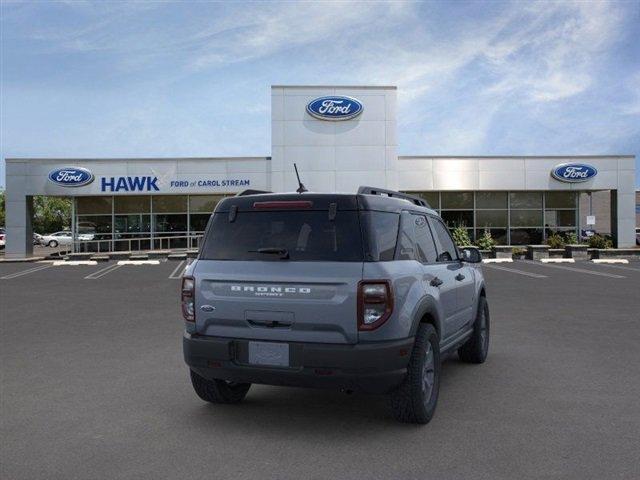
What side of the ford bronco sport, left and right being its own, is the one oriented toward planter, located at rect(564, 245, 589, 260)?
front

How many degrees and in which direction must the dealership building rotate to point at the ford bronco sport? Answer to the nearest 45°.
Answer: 0° — it already faces it

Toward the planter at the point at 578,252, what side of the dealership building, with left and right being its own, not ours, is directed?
left

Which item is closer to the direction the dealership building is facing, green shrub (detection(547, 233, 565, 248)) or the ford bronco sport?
the ford bronco sport

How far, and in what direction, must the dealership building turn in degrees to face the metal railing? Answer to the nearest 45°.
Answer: approximately 90° to its right

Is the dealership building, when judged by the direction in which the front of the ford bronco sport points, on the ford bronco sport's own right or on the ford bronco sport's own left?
on the ford bronco sport's own left

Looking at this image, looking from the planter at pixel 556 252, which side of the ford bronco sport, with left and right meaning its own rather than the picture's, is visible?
front

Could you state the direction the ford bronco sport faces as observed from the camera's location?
facing away from the viewer and to the right of the viewer

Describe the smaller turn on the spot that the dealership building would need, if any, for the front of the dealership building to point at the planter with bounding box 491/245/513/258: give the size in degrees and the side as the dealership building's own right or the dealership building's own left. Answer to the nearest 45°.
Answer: approximately 90° to the dealership building's own left

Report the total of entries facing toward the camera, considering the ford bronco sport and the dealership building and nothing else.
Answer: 1
